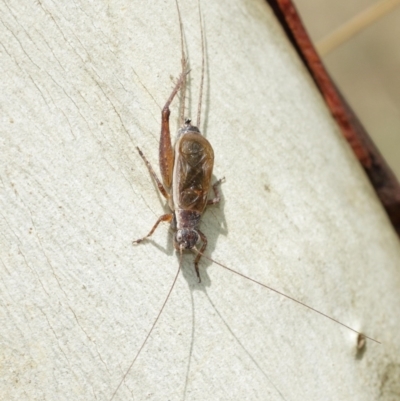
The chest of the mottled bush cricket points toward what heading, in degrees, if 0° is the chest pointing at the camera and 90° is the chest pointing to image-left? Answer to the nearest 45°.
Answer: approximately 0°
